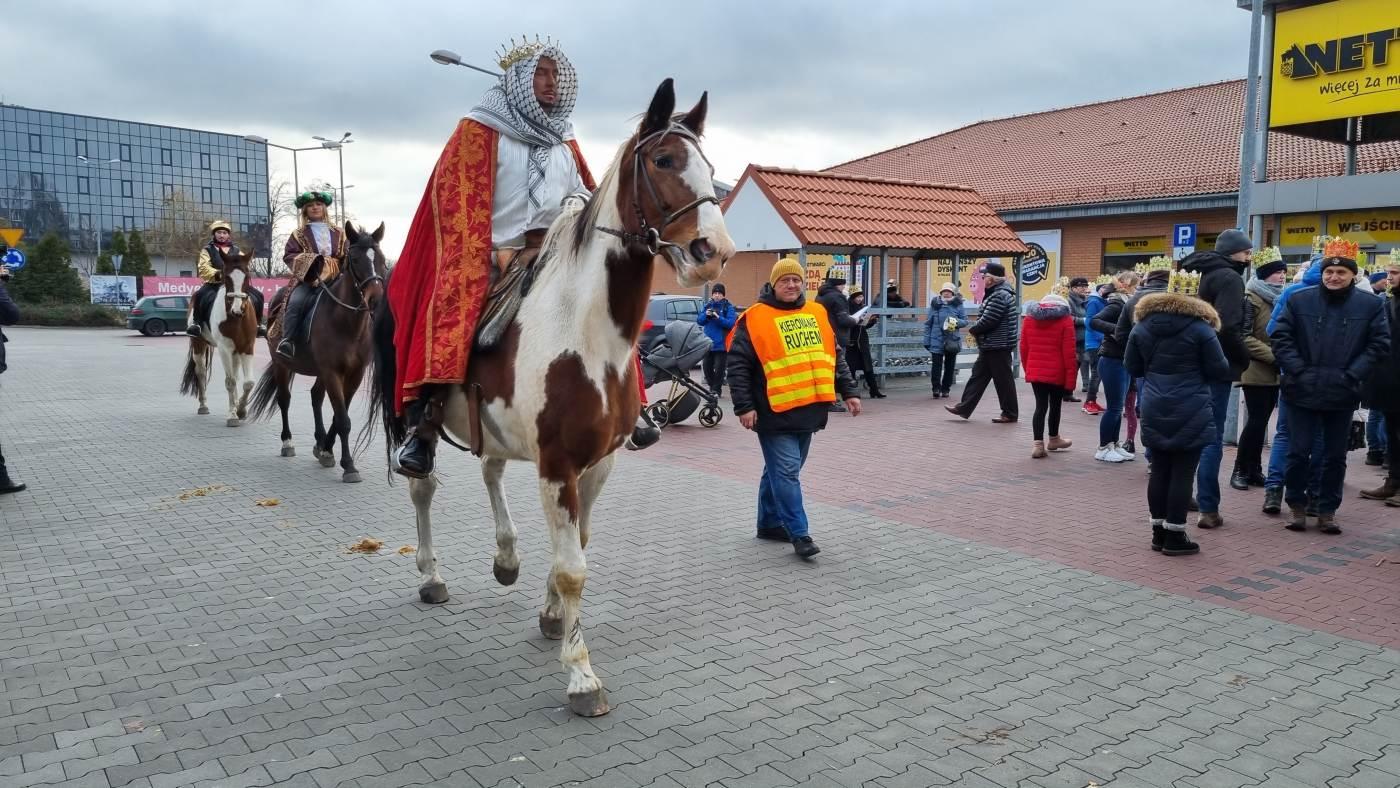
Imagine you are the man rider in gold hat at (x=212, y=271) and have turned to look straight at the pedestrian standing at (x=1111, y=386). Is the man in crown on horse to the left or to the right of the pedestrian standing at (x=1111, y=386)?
right

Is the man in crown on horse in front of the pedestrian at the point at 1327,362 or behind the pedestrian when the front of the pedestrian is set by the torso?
in front

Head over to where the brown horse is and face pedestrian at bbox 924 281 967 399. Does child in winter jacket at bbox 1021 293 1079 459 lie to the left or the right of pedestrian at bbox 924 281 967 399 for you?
right

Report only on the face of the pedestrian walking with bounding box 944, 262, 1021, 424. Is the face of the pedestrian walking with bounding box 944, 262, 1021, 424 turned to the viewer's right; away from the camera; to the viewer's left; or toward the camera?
to the viewer's left

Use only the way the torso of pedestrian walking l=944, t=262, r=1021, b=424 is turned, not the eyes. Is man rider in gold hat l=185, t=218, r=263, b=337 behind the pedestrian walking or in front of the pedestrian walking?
in front

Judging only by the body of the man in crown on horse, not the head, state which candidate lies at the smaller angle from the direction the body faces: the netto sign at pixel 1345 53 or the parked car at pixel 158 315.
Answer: the netto sign

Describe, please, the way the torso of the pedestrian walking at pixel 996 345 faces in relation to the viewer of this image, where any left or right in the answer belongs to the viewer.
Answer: facing to the left of the viewer

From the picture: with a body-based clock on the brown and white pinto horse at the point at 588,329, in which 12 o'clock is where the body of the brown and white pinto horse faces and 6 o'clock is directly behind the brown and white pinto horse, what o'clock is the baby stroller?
The baby stroller is roughly at 8 o'clock from the brown and white pinto horse.

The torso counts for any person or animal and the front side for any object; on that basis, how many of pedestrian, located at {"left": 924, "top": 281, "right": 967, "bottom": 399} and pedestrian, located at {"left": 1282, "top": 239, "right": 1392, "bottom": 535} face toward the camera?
2

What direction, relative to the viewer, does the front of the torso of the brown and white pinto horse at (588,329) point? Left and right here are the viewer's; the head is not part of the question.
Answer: facing the viewer and to the right of the viewer
